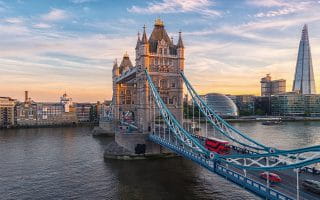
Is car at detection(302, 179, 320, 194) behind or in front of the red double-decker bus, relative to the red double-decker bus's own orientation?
in front

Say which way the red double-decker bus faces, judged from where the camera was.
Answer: facing the viewer and to the right of the viewer
